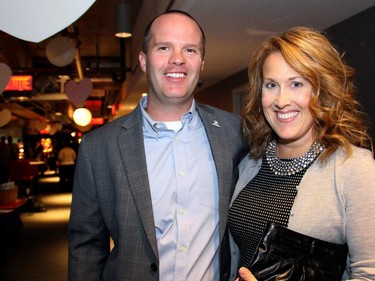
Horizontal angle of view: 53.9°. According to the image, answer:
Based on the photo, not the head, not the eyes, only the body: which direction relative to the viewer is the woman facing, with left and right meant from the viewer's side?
facing the viewer and to the left of the viewer

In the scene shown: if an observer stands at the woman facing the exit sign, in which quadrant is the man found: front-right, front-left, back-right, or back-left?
front-left

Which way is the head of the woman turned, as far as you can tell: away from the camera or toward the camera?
toward the camera

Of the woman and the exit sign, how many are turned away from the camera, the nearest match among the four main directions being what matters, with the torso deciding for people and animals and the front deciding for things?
0

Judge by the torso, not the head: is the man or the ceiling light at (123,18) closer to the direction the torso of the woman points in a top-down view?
the man

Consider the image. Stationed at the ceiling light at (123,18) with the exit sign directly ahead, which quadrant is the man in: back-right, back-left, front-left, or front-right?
back-left

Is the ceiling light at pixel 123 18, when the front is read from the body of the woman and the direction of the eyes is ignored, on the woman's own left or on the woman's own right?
on the woman's own right

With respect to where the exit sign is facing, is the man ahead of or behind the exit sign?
ahead

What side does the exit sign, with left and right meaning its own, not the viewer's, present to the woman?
front

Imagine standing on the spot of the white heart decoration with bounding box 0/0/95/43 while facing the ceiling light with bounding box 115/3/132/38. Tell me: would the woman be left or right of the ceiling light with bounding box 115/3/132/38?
right

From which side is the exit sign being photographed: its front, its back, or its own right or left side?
front
